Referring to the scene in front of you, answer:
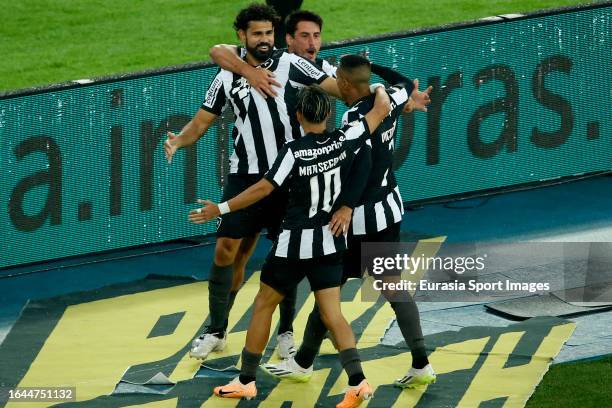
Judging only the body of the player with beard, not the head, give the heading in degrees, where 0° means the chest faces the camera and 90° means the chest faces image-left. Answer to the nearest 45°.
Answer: approximately 0°
